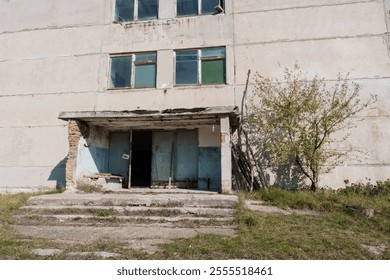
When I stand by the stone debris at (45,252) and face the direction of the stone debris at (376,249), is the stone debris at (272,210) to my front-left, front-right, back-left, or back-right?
front-left

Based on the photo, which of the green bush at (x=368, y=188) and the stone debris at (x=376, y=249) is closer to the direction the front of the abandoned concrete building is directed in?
the stone debris

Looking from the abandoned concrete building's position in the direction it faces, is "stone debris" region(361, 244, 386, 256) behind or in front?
in front

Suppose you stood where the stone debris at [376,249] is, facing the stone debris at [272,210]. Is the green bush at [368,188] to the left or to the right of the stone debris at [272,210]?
right

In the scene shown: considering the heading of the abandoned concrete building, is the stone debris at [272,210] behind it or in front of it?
in front

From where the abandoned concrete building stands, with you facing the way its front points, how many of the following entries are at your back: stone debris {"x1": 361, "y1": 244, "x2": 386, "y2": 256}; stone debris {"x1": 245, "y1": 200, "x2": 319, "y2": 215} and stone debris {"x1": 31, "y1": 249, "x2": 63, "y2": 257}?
0

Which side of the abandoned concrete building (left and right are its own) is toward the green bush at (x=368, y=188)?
left

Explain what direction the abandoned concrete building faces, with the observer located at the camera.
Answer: facing the viewer

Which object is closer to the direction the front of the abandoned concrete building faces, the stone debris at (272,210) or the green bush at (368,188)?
the stone debris

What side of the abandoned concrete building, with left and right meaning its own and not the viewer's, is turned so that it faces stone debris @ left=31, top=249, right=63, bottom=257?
front

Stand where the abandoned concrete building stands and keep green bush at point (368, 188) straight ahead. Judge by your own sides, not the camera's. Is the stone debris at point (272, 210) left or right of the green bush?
right

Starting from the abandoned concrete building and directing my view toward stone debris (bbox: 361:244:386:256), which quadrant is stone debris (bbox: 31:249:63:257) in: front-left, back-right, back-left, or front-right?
front-right
